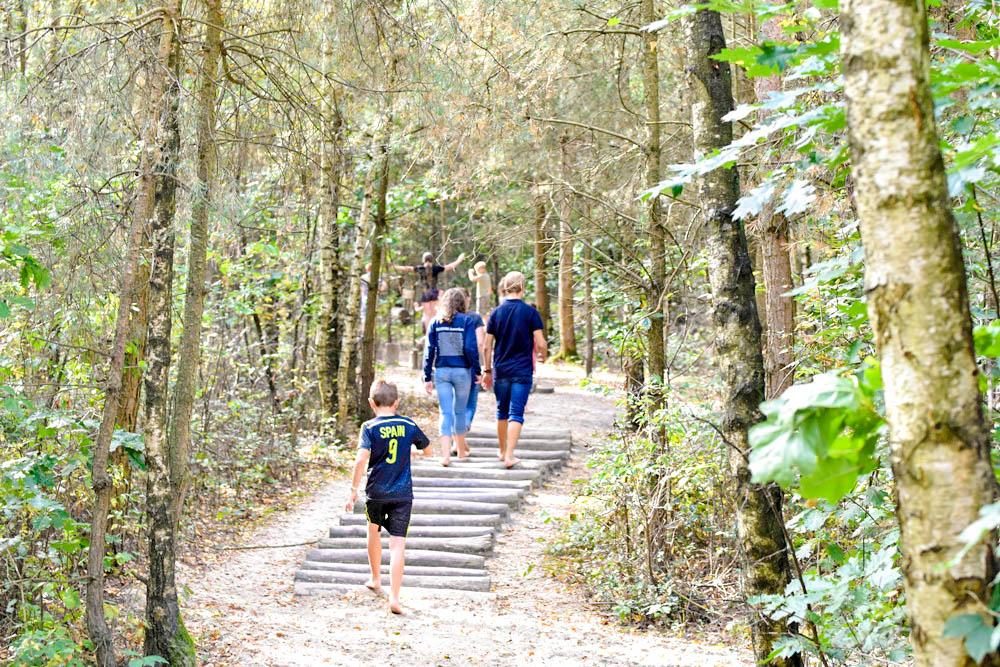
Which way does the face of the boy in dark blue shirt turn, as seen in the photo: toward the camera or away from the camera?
away from the camera

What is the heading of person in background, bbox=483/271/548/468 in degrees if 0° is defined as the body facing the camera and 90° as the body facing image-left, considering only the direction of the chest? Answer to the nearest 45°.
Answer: approximately 180°

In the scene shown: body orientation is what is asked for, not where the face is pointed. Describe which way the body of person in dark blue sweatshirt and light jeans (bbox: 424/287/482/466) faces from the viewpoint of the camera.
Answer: away from the camera

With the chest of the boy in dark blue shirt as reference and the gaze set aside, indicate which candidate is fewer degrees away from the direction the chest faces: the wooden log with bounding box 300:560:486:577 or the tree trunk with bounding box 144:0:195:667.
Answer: the wooden log

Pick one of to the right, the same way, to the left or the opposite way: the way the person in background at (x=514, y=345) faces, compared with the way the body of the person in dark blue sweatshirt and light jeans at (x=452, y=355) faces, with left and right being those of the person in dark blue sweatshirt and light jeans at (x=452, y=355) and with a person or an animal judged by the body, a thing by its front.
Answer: the same way

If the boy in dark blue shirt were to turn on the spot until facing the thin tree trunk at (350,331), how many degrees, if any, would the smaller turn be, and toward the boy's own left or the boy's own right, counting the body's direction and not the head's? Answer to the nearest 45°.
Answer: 0° — they already face it

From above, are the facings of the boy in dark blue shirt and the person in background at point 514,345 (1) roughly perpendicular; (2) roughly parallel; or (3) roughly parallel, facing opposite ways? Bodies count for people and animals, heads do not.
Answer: roughly parallel

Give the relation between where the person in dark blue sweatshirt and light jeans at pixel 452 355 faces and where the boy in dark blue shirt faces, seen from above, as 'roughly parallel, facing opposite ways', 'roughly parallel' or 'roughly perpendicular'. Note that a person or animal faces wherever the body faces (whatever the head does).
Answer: roughly parallel

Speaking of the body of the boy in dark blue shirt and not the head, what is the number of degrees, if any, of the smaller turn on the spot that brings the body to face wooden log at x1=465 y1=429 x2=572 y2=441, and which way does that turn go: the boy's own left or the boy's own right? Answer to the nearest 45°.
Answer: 0° — they already face it

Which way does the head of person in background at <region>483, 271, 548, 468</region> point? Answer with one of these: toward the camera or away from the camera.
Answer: away from the camera

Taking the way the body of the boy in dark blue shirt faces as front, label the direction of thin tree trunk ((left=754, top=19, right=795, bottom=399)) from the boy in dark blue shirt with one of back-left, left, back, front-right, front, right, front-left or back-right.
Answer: right

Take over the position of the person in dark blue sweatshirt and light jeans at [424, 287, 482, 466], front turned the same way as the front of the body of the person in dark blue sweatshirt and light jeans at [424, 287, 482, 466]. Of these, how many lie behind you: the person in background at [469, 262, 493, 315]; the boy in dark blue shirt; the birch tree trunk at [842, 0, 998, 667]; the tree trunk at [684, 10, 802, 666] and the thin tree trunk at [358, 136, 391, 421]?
3

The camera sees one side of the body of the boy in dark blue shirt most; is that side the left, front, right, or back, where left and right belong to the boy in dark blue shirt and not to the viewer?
back

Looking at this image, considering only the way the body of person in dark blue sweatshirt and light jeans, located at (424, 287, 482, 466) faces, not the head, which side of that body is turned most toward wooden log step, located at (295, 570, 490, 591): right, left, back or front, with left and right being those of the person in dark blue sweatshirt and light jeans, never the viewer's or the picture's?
back
